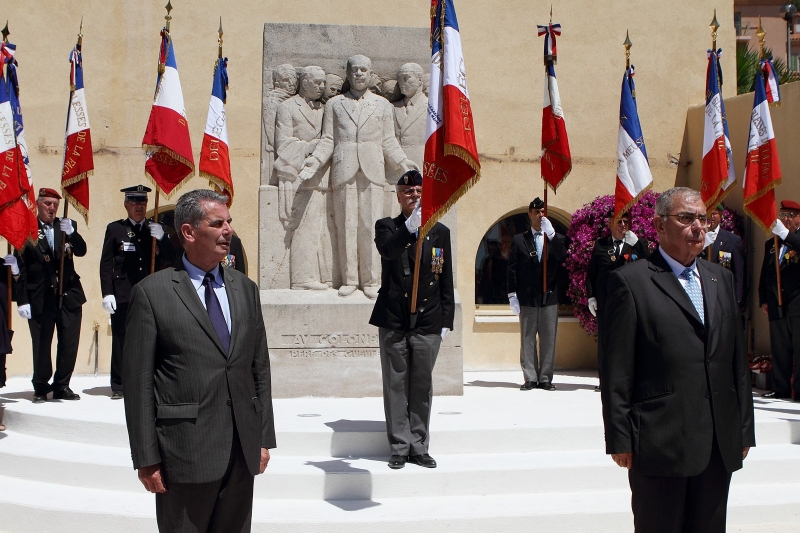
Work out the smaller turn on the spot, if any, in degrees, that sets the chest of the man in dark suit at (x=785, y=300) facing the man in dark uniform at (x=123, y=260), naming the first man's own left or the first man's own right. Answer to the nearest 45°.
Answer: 0° — they already face them

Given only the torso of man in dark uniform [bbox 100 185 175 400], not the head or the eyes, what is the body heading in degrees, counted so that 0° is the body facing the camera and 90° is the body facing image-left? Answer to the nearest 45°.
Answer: approximately 0°

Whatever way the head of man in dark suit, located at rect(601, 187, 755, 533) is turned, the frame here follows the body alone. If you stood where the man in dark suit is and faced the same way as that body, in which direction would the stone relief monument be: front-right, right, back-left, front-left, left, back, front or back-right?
back

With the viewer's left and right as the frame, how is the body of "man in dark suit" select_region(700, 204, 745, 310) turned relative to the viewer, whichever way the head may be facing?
facing the viewer and to the left of the viewer

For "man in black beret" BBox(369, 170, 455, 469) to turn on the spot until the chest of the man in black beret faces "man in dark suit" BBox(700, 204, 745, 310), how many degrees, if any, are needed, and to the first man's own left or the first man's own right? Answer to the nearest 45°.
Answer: approximately 135° to the first man's own left

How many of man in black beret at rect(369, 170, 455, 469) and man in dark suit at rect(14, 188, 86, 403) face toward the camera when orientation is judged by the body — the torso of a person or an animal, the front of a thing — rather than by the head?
2

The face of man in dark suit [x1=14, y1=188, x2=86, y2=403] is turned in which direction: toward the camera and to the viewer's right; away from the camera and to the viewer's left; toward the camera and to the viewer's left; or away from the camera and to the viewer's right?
toward the camera and to the viewer's right

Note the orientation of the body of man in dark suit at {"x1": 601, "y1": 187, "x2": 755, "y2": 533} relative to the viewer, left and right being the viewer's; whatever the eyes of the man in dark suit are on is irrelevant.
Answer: facing the viewer and to the right of the viewer

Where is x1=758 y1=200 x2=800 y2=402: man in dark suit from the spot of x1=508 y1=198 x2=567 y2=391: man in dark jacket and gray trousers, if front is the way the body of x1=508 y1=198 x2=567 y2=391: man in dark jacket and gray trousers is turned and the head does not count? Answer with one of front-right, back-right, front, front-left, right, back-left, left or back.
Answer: left

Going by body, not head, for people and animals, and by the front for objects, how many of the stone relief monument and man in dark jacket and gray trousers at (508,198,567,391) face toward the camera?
2

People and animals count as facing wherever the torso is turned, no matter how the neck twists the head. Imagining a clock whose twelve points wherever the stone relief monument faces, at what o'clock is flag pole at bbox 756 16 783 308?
The flag pole is roughly at 9 o'clock from the stone relief monument.

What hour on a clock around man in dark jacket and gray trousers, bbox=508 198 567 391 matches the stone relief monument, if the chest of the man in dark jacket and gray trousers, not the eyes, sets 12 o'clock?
The stone relief monument is roughly at 2 o'clock from the man in dark jacket and gray trousers.

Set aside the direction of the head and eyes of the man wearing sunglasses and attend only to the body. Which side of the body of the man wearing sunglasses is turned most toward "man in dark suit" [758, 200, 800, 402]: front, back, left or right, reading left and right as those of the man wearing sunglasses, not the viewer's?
left

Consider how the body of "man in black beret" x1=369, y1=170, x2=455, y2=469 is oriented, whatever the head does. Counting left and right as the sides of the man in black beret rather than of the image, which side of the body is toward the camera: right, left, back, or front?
front

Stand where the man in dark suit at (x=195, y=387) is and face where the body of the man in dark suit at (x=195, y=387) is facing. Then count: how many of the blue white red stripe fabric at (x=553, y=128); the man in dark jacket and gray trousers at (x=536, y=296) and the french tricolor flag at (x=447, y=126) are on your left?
3

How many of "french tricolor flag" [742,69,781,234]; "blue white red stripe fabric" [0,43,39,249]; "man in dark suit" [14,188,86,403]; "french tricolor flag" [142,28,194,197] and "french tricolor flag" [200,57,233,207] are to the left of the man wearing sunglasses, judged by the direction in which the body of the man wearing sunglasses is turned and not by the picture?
1
